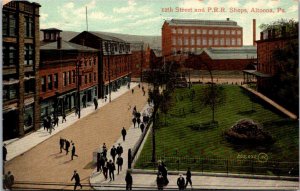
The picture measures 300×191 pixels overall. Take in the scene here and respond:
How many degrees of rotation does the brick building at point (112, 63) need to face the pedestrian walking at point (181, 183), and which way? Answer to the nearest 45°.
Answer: approximately 45° to its right

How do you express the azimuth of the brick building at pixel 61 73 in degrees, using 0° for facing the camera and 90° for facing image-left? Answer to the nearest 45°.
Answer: approximately 315°

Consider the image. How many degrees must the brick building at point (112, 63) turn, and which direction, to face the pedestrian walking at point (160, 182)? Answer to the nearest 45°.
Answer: approximately 45° to its right

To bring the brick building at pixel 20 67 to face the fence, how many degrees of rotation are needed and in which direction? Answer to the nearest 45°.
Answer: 0° — it already faces it

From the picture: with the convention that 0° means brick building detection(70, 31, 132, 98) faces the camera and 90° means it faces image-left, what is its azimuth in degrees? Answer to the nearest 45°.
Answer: approximately 315°

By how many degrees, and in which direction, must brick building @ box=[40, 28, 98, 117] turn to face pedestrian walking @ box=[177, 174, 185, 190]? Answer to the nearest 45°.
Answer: approximately 45° to its right
